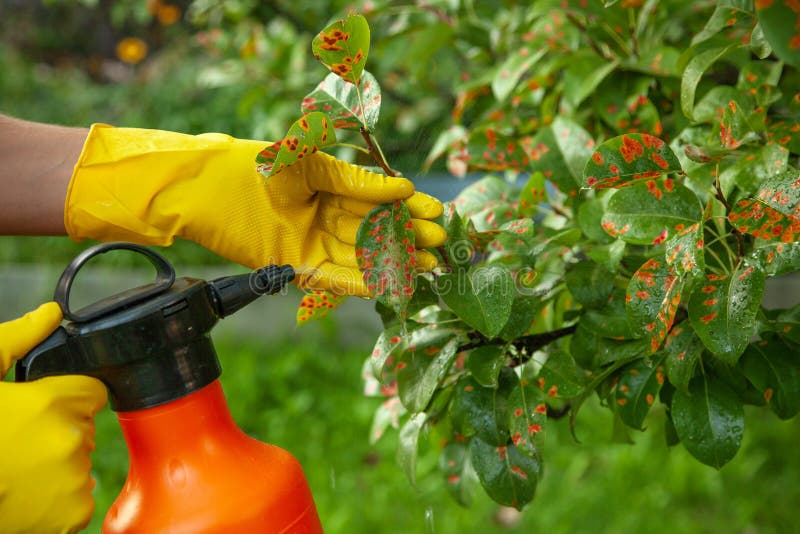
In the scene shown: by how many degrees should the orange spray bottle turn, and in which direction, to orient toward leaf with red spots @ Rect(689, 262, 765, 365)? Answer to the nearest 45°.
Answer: approximately 45° to its right

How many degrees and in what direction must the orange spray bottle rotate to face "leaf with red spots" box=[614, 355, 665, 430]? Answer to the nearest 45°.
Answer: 0° — it already faces it

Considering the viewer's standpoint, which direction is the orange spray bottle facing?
facing to the right of the viewer

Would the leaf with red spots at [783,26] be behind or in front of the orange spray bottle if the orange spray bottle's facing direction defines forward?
in front

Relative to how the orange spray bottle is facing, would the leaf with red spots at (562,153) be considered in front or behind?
in front

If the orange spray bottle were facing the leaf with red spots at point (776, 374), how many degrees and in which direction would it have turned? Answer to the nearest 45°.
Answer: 0° — it already faces it
